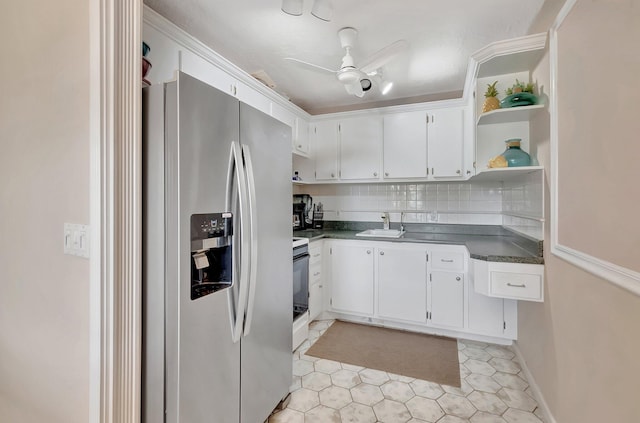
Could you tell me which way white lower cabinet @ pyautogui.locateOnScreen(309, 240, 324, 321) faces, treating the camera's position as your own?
facing to the right of the viewer

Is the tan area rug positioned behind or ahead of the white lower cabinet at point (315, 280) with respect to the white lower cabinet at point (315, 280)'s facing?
ahead

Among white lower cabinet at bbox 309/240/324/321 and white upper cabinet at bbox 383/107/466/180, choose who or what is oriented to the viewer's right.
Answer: the white lower cabinet

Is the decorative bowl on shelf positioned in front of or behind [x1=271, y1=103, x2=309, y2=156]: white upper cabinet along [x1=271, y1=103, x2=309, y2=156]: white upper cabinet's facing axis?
in front

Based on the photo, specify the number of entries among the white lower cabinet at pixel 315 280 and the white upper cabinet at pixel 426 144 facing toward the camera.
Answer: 1

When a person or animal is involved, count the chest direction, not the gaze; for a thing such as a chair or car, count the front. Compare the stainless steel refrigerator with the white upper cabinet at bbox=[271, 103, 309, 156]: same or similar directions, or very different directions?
same or similar directions

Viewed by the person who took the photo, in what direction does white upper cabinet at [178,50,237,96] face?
facing the viewer and to the right of the viewer

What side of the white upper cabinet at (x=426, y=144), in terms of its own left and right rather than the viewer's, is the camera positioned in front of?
front

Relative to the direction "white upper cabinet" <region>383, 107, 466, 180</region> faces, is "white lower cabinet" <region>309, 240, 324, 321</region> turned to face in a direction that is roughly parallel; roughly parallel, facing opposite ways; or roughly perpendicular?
roughly perpendicular

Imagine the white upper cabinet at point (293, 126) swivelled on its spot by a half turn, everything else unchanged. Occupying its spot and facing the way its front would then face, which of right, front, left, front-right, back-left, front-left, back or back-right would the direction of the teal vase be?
back

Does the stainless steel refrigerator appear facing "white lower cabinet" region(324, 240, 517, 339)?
no
